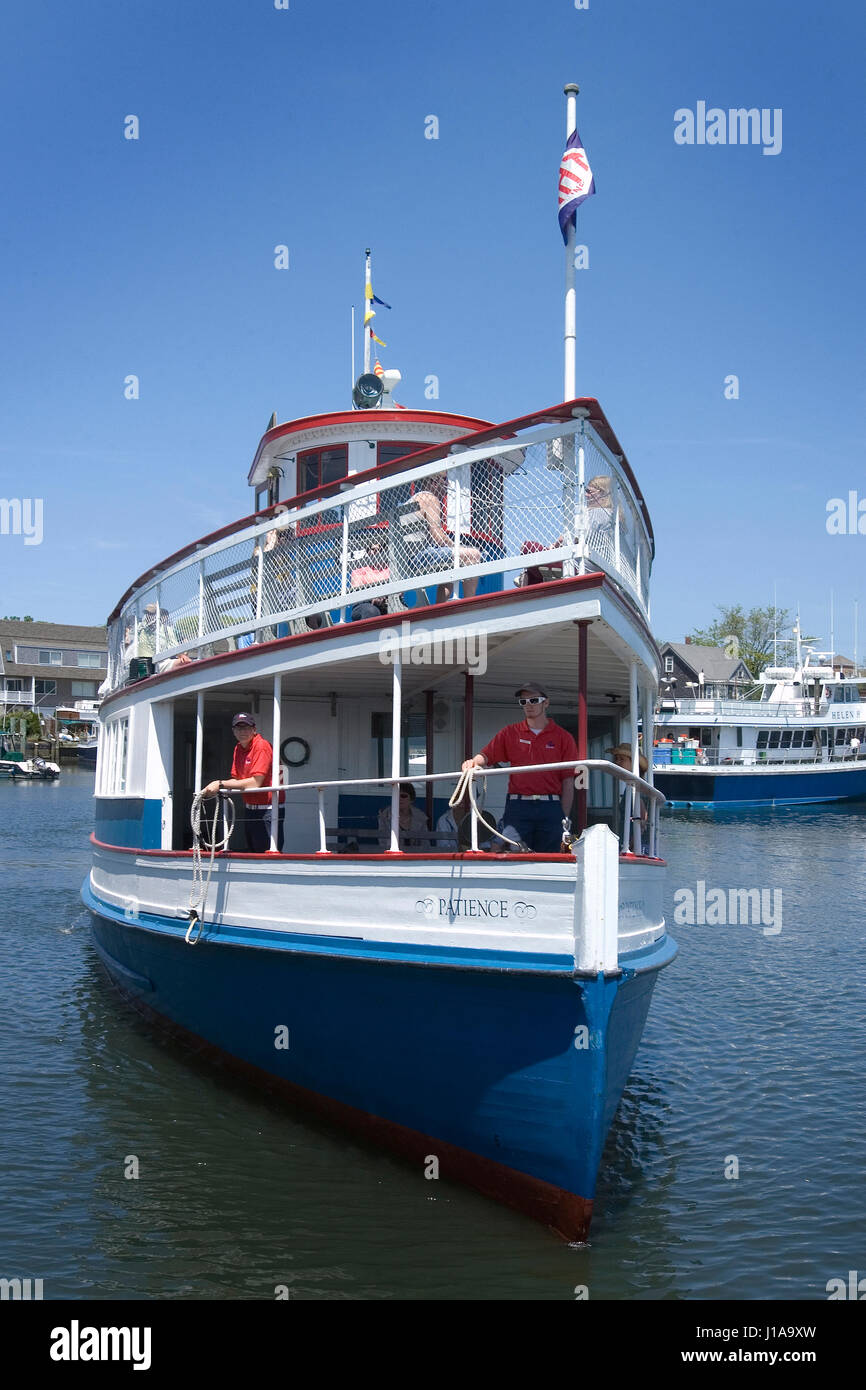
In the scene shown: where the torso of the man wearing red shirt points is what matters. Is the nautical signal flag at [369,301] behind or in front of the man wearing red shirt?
behind

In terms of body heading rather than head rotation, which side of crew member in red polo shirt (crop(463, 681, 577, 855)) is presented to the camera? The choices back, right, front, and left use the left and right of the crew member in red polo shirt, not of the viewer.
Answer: front

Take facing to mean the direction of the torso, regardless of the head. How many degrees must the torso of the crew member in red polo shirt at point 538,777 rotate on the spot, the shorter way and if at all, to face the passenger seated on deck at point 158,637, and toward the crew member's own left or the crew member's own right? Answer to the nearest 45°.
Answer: approximately 135° to the crew member's own right

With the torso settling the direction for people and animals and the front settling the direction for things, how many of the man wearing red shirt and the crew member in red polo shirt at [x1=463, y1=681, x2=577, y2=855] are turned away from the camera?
0

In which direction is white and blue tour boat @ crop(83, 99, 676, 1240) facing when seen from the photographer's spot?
facing the viewer and to the right of the viewer

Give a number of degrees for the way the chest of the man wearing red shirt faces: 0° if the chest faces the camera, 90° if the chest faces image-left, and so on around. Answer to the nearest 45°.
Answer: approximately 45°
